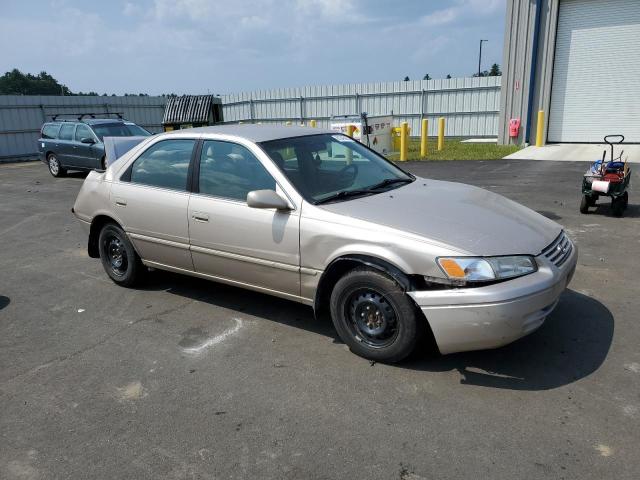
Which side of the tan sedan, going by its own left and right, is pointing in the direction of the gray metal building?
left

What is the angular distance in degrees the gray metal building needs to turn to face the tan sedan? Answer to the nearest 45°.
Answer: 0° — it already faces it

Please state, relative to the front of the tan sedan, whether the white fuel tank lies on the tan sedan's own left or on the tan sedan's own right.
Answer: on the tan sedan's own left

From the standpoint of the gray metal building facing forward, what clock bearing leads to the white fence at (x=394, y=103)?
The white fence is roughly at 4 o'clock from the gray metal building.

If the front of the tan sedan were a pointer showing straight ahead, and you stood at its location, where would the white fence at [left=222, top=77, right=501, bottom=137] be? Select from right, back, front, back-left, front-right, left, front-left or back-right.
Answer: back-left

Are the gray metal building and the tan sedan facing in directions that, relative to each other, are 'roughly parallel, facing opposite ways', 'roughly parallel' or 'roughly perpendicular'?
roughly perpendicular

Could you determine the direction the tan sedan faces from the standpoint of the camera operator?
facing the viewer and to the right of the viewer

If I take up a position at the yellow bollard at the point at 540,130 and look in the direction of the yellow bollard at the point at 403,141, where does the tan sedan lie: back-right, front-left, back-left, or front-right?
front-left

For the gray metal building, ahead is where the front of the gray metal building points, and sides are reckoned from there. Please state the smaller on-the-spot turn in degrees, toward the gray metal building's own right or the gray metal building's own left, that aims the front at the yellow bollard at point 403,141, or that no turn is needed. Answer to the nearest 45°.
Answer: approximately 45° to the gray metal building's own right

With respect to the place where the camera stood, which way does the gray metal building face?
facing the viewer
